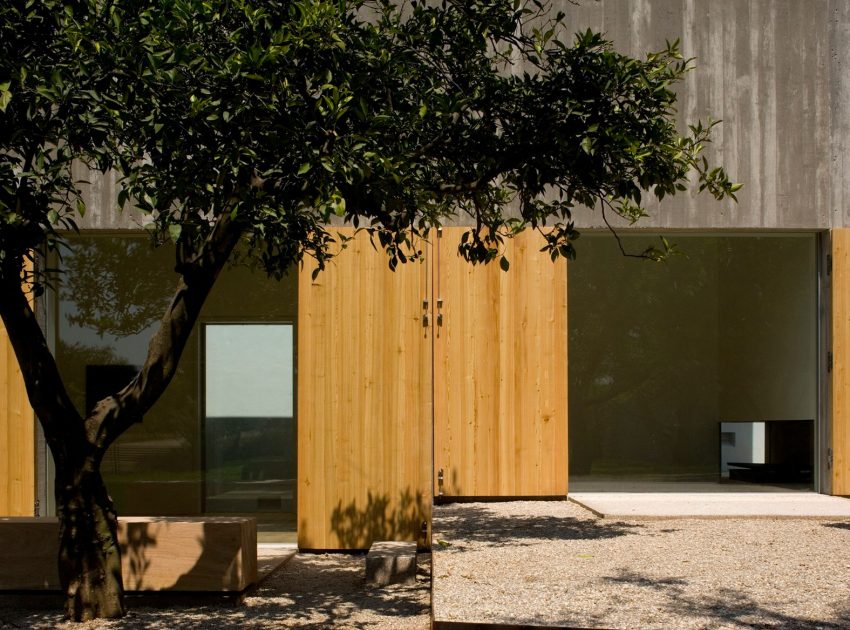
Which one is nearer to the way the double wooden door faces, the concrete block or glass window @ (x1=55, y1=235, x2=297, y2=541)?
the concrete block

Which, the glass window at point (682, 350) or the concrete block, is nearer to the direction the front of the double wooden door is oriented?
the concrete block

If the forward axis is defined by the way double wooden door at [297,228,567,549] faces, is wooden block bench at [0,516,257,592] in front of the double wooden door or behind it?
in front

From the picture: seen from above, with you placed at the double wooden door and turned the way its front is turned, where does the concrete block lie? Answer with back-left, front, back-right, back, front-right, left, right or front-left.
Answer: front

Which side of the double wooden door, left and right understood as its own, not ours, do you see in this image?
front

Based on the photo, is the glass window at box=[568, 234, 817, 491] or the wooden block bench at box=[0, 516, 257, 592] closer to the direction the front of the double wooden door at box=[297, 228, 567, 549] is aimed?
the wooden block bench

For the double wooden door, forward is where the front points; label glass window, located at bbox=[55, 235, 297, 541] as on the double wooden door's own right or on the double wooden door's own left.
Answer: on the double wooden door's own right

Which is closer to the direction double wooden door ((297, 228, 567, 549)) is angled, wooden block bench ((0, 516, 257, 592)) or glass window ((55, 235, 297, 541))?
the wooden block bench

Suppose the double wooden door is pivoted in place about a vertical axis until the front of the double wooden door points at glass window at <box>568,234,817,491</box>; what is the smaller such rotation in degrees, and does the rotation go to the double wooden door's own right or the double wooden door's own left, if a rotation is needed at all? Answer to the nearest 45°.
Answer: approximately 135° to the double wooden door's own left
